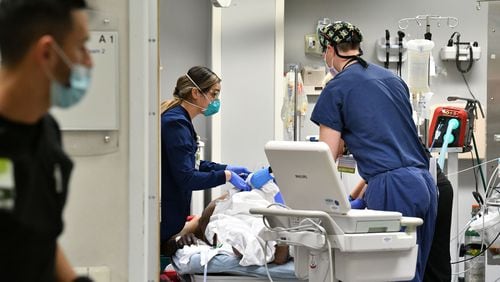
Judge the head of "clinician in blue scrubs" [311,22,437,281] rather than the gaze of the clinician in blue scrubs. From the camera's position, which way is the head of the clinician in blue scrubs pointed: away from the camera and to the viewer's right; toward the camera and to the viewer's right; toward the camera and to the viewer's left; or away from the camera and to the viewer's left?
away from the camera and to the viewer's left

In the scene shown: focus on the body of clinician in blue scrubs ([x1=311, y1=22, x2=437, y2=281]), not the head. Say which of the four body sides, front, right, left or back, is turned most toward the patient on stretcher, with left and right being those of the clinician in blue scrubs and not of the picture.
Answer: front

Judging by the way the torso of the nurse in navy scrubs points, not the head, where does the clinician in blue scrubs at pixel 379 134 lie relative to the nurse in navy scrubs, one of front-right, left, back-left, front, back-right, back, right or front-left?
front-right

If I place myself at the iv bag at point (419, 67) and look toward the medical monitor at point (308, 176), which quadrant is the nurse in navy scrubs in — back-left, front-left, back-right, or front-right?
front-right

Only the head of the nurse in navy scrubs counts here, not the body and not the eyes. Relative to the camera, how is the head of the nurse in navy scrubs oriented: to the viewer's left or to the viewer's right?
to the viewer's right

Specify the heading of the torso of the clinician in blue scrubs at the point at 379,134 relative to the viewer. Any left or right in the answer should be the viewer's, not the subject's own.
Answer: facing away from the viewer and to the left of the viewer

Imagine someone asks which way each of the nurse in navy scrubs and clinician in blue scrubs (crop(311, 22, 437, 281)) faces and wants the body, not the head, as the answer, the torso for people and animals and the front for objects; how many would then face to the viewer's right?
1

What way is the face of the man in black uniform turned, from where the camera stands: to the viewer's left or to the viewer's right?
to the viewer's right

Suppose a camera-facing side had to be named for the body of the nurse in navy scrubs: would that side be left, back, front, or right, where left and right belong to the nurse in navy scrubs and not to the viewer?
right

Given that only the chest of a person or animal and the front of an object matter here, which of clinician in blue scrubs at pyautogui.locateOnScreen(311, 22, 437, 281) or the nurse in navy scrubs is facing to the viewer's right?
the nurse in navy scrubs

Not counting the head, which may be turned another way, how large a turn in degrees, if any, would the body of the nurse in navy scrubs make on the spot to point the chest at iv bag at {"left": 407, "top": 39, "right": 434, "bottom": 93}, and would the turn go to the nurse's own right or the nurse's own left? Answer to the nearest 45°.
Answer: approximately 45° to the nurse's own left
